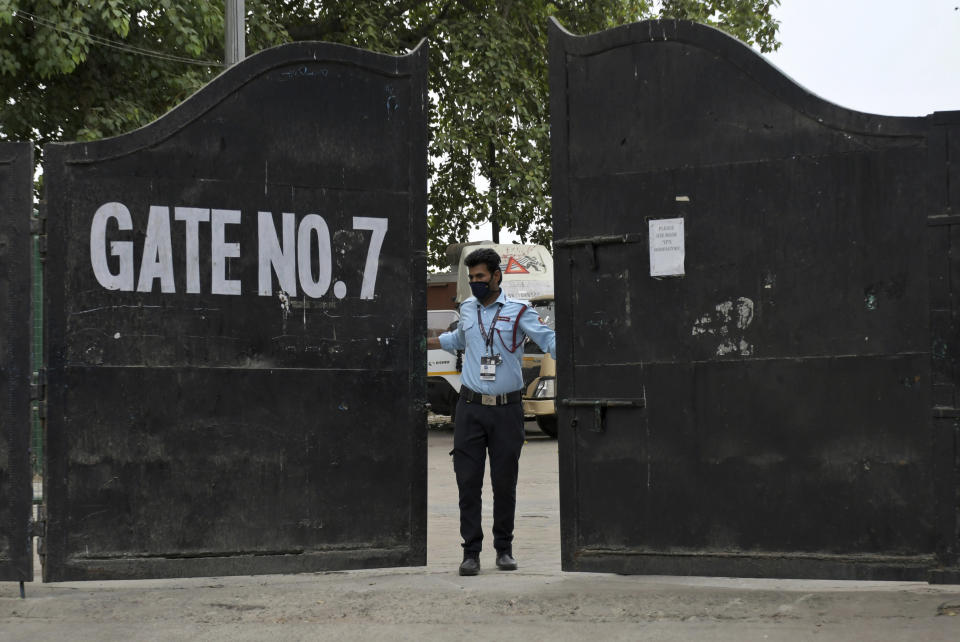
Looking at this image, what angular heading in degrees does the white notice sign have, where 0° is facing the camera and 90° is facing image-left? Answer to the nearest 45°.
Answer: approximately 0°

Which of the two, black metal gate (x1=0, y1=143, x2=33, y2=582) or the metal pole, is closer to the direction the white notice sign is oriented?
the black metal gate

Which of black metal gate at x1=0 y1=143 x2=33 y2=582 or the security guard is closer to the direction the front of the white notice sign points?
the black metal gate

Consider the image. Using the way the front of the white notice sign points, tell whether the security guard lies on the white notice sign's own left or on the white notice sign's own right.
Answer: on the white notice sign's own right

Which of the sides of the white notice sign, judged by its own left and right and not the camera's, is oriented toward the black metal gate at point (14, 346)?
right

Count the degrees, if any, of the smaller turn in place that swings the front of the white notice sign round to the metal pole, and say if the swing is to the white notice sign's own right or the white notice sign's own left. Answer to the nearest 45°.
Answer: approximately 135° to the white notice sign's own right
